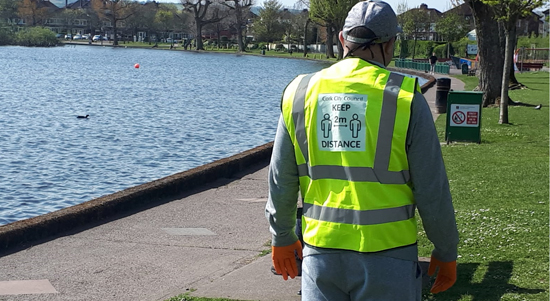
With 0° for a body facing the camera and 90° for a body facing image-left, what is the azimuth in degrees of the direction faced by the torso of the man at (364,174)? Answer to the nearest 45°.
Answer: approximately 180°

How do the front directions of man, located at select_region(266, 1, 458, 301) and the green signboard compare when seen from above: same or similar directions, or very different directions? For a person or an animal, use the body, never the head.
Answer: very different directions

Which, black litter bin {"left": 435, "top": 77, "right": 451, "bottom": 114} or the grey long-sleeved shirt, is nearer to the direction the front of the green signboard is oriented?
the grey long-sleeved shirt

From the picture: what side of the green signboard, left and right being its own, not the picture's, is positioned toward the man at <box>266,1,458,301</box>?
front

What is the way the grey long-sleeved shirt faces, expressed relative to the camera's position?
facing away from the viewer

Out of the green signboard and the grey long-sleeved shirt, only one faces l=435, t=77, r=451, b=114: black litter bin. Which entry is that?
the grey long-sleeved shirt

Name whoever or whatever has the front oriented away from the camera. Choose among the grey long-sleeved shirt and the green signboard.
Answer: the grey long-sleeved shirt

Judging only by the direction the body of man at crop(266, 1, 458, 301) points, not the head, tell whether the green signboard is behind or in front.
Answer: in front

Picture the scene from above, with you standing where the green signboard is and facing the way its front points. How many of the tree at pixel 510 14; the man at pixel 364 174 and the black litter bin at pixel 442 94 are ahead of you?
1

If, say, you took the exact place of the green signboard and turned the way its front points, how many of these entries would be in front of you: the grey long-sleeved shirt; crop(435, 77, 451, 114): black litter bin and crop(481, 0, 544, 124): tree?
1

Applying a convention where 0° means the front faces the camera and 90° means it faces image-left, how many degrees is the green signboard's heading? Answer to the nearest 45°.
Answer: approximately 0°

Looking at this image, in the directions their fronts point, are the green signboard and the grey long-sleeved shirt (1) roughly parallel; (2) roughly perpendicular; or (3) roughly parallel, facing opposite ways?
roughly parallel, facing opposite ways

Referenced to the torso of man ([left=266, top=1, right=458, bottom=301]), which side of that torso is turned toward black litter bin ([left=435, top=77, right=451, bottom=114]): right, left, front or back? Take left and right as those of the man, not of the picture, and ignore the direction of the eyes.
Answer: front

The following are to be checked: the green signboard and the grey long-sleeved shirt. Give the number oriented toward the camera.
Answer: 1

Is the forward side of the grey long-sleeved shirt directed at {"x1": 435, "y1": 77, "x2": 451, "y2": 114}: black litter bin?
yes

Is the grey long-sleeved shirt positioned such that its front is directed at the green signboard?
yes
